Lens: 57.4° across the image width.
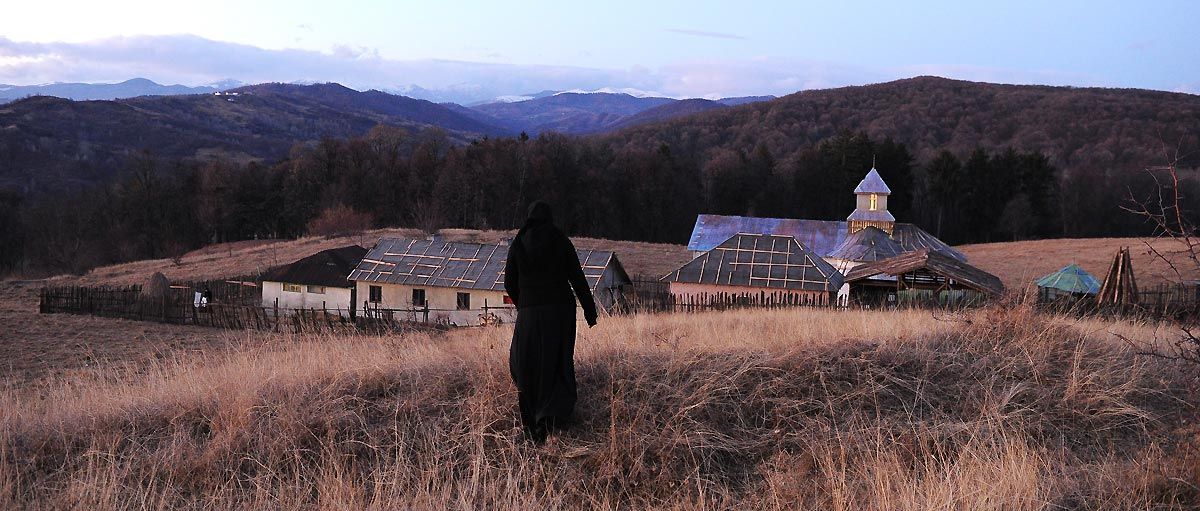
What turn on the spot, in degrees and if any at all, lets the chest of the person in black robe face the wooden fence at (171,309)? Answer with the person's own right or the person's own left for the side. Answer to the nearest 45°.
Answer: approximately 45° to the person's own left

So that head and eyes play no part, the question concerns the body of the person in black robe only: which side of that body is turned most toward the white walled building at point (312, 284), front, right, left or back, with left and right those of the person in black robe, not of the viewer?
front

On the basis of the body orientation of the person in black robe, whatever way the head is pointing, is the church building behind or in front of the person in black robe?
in front

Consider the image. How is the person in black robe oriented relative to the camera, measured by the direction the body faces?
away from the camera

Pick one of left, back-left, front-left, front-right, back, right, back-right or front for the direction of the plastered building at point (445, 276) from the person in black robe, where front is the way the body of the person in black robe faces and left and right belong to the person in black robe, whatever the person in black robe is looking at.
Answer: front

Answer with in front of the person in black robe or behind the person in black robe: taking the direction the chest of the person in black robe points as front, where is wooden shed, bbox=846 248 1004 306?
in front

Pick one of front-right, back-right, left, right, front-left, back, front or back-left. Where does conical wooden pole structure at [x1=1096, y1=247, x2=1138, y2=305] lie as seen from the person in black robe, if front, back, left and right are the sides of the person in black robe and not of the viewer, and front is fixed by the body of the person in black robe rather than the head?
front-right
